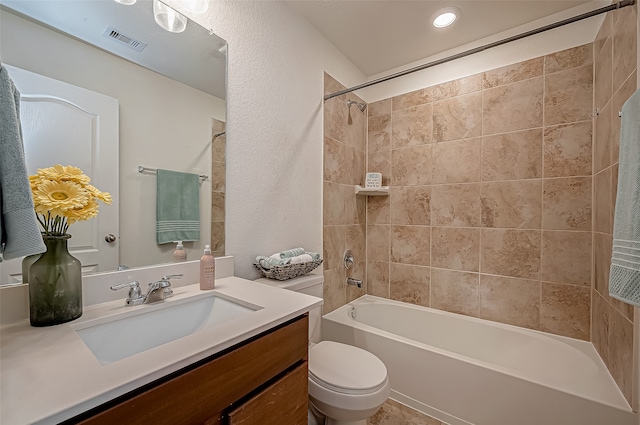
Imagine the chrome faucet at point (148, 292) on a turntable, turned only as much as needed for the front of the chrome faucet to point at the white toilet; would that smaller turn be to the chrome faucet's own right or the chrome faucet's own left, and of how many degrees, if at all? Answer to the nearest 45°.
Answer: approximately 45° to the chrome faucet's own left

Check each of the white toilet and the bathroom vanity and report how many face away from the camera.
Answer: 0

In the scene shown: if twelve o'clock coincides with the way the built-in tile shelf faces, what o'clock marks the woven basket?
The woven basket is roughly at 1 o'clock from the built-in tile shelf.

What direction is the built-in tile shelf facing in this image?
toward the camera

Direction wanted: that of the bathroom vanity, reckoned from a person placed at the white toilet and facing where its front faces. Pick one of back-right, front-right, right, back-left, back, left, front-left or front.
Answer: right

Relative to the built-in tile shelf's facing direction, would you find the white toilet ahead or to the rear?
ahead

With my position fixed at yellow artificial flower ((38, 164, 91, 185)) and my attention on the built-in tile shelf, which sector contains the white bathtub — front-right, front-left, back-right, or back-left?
front-right

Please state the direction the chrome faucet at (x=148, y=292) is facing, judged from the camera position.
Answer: facing the viewer and to the right of the viewer

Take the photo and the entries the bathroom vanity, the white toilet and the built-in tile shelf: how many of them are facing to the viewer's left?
0

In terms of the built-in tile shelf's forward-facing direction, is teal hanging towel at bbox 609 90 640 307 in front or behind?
in front
